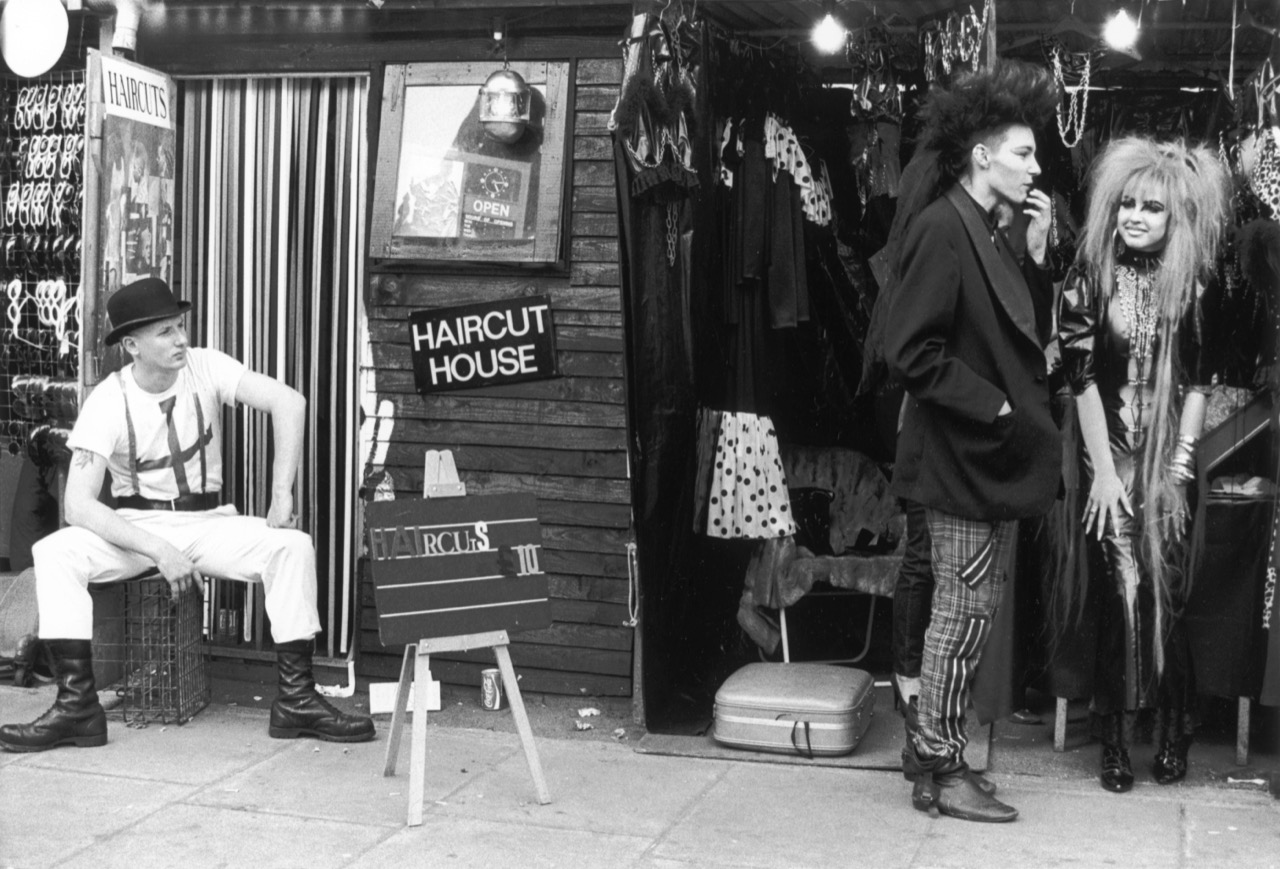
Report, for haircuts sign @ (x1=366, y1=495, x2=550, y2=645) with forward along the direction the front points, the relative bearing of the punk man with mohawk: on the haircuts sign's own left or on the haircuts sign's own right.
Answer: on the haircuts sign's own left

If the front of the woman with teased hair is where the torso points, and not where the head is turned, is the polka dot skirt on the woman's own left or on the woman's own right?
on the woman's own right

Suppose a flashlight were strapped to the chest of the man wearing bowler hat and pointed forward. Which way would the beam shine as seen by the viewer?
toward the camera

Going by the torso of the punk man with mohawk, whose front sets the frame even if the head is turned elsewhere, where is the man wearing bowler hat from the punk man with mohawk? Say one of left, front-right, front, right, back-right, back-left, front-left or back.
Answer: back

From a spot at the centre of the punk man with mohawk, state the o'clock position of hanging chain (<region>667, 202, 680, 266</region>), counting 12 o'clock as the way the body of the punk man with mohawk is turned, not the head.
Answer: The hanging chain is roughly at 7 o'clock from the punk man with mohawk.

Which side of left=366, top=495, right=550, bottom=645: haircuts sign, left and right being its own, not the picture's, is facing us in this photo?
front

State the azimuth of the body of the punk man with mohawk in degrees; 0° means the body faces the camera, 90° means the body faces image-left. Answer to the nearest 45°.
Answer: approximately 270°

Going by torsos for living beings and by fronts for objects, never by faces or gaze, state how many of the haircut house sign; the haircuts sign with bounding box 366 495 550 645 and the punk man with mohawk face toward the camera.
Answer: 2

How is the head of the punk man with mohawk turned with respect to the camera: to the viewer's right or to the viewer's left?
to the viewer's right

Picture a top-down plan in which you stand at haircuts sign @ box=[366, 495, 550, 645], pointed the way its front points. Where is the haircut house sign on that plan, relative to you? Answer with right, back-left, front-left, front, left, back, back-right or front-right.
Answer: back

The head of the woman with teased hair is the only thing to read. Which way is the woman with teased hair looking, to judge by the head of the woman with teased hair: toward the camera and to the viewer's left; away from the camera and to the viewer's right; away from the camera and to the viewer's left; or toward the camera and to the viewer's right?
toward the camera and to the viewer's left

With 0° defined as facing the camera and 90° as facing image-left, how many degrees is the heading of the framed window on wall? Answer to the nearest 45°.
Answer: approximately 0°

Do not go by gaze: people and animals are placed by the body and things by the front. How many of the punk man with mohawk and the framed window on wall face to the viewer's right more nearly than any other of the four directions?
1
